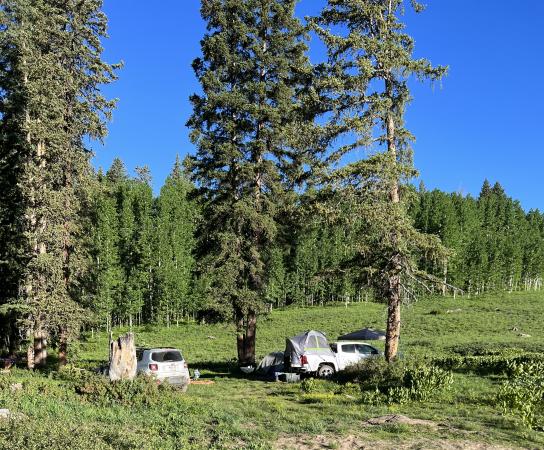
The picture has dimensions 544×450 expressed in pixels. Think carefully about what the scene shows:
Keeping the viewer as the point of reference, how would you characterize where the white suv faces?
facing away from the viewer and to the left of the viewer

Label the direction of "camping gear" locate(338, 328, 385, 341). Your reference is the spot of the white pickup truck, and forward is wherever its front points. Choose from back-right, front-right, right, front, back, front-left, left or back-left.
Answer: front-left

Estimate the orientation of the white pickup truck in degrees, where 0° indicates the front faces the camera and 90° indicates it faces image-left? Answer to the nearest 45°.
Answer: approximately 225°

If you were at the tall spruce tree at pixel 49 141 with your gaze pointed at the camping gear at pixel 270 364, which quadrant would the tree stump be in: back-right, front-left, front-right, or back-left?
front-right

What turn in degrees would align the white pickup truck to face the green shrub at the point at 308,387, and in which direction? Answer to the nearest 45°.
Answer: approximately 135° to its right

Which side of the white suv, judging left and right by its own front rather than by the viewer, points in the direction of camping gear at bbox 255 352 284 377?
right
